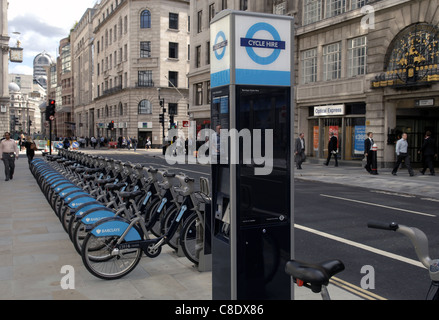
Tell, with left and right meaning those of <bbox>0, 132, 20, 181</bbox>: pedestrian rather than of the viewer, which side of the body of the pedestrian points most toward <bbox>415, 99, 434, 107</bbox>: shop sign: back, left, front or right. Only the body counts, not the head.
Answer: left

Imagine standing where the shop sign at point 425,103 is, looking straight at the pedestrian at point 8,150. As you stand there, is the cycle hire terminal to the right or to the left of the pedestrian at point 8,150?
left

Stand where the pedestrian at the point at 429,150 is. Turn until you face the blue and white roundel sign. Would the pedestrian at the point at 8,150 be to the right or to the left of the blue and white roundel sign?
right

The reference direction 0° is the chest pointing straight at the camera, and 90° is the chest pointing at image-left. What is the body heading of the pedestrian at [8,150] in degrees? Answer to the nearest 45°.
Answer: approximately 0°
